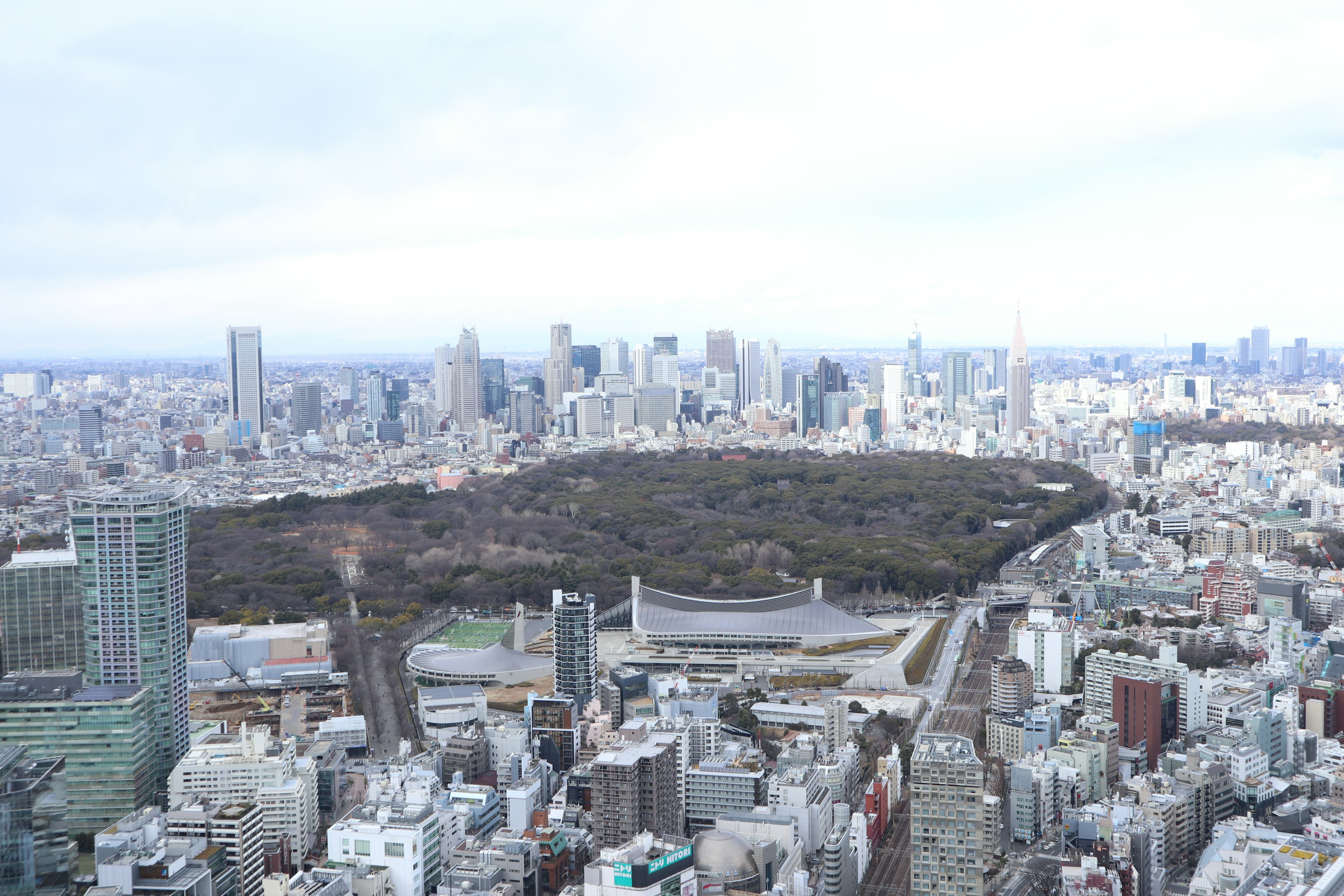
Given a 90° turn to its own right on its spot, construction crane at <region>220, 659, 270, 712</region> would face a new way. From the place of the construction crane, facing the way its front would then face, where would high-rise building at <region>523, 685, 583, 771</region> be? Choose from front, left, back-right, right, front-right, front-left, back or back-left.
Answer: back-right
